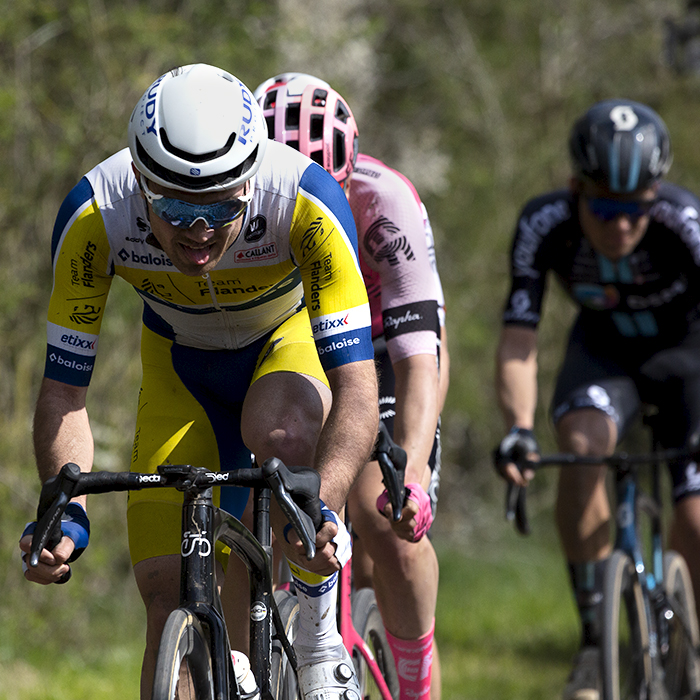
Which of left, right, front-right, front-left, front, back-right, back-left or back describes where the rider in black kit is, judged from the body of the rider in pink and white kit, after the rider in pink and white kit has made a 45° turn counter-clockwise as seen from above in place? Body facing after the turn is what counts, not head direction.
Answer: back-left

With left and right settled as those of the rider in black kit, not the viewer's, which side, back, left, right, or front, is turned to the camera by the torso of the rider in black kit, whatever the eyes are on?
front

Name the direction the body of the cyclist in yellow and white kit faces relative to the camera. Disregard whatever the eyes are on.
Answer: toward the camera

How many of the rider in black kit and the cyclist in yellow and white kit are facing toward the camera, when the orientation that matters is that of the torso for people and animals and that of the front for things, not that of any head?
2

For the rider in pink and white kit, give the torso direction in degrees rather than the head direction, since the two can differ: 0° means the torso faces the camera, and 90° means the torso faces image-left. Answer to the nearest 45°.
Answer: approximately 45°

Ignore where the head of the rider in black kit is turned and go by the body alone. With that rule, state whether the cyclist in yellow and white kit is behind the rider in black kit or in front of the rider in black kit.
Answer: in front

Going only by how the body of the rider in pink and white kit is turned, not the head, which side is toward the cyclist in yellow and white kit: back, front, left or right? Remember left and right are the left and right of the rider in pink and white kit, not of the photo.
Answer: front
